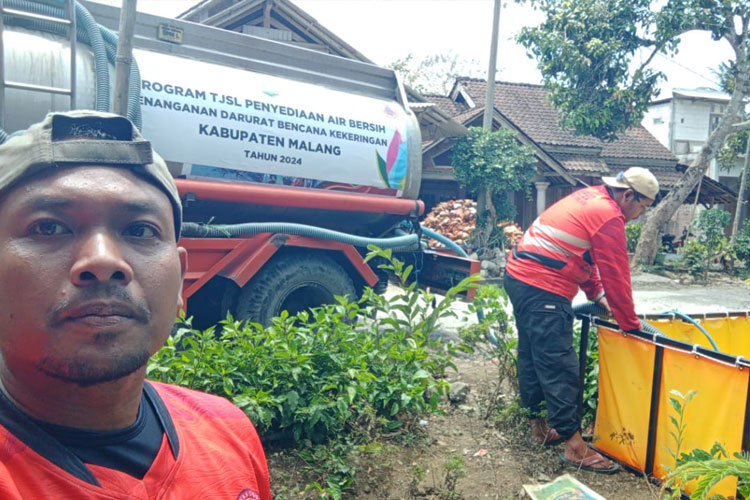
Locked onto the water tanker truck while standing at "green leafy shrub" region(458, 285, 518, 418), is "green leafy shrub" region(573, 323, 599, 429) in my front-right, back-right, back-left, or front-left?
back-right

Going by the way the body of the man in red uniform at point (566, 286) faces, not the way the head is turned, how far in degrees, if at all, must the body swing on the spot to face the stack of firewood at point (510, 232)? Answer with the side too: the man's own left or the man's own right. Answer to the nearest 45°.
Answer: approximately 90° to the man's own left

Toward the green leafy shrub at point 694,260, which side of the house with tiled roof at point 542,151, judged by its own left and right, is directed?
left

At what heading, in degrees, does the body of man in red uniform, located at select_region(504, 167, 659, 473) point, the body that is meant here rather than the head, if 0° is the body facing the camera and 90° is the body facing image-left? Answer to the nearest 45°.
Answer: approximately 270°
